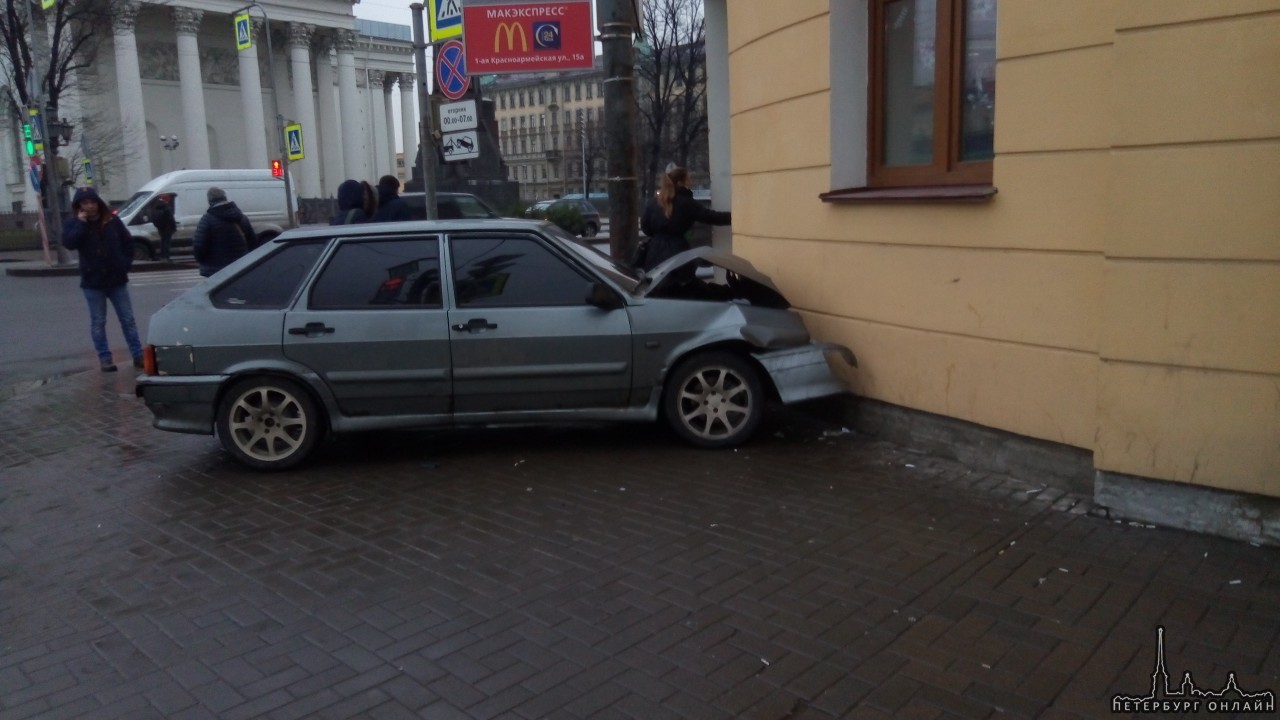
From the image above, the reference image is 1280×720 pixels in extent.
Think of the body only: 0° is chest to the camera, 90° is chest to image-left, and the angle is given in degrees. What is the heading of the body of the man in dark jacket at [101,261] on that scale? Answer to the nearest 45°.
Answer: approximately 0°

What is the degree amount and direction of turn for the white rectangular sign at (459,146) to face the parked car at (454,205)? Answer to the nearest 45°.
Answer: approximately 180°

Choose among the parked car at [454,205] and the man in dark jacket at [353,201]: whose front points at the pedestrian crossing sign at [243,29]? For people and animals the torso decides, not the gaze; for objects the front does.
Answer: the man in dark jacket

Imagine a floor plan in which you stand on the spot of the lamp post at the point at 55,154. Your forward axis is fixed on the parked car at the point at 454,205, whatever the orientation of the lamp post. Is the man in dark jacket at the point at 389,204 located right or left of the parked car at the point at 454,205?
right

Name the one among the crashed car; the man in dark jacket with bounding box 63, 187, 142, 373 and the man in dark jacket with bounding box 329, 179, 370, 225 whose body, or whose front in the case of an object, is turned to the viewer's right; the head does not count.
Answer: the crashed car

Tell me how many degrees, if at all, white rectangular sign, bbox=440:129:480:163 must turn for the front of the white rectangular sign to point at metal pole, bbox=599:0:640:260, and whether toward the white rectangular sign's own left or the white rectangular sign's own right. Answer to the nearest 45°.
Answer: approximately 45° to the white rectangular sign's own left

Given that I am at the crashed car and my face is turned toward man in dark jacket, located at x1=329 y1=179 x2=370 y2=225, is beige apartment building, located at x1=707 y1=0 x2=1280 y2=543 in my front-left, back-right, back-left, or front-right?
back-right

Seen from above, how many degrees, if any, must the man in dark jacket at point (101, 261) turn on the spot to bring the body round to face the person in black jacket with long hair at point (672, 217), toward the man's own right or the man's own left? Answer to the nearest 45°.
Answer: approximately 45° to the man's own left

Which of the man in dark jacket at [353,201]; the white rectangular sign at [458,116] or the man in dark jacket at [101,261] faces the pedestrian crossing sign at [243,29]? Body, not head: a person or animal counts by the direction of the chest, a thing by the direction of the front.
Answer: the man in dark jacket at [353,201]

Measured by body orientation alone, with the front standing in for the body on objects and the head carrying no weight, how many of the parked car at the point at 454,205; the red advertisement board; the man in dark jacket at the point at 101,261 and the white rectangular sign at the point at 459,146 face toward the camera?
3

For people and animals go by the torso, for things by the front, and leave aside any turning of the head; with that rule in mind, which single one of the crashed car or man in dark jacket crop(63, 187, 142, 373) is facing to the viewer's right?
the crashed car

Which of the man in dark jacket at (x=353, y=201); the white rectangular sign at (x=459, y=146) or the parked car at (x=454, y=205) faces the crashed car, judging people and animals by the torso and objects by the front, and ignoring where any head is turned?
the white rectangular sign
